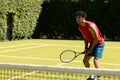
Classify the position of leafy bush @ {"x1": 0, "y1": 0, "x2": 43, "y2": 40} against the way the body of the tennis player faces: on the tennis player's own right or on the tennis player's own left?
on the tennis player's own right

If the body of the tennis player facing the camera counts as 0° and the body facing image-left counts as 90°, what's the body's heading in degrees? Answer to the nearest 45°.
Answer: approximately 45°
